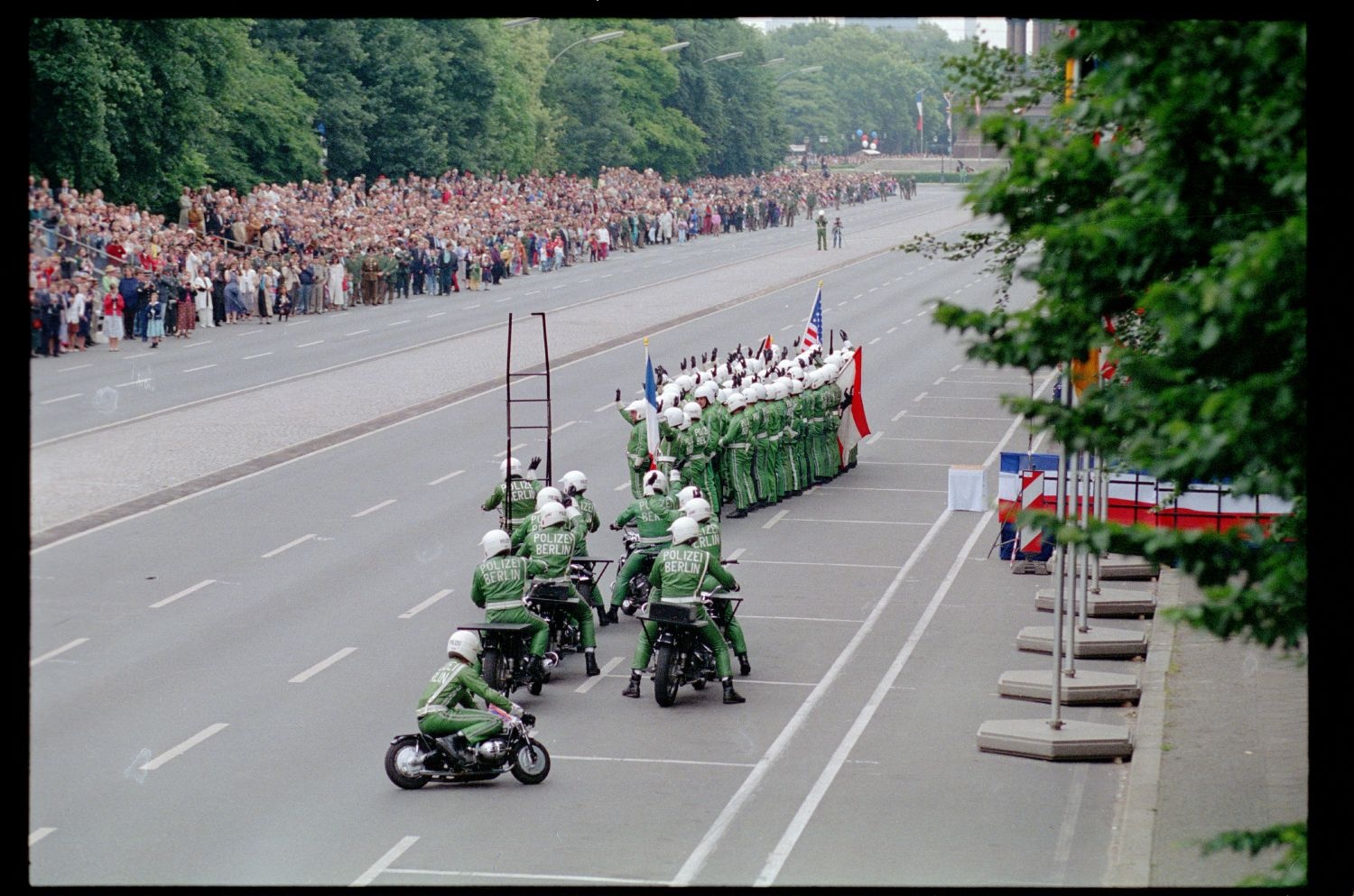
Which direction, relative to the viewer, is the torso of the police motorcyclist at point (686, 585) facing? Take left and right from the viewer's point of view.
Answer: facing away from the viewer

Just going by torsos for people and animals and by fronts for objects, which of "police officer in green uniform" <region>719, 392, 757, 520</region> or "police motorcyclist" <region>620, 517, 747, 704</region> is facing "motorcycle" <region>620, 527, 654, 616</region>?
the police motorcyclist

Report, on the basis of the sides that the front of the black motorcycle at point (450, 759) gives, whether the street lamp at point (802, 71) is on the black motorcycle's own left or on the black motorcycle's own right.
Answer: on the black motorcycle's own left

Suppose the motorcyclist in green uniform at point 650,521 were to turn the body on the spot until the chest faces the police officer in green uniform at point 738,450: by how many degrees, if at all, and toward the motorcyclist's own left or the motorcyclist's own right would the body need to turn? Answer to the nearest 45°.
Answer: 0° — they already face them

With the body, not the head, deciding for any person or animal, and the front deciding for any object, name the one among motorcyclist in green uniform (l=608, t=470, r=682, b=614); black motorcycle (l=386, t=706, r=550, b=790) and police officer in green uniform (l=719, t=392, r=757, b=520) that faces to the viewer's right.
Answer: the black motorcycle

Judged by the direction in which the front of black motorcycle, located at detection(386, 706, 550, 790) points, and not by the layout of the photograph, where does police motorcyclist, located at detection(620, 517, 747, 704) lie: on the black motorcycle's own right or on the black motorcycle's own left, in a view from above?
on the black motorcycle's own left

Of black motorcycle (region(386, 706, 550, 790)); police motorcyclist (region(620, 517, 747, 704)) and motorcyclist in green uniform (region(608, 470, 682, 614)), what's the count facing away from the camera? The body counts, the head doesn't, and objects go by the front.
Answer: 2

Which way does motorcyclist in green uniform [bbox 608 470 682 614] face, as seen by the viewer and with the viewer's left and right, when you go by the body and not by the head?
facing away from the viewer

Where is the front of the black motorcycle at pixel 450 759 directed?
to the viewer's right
